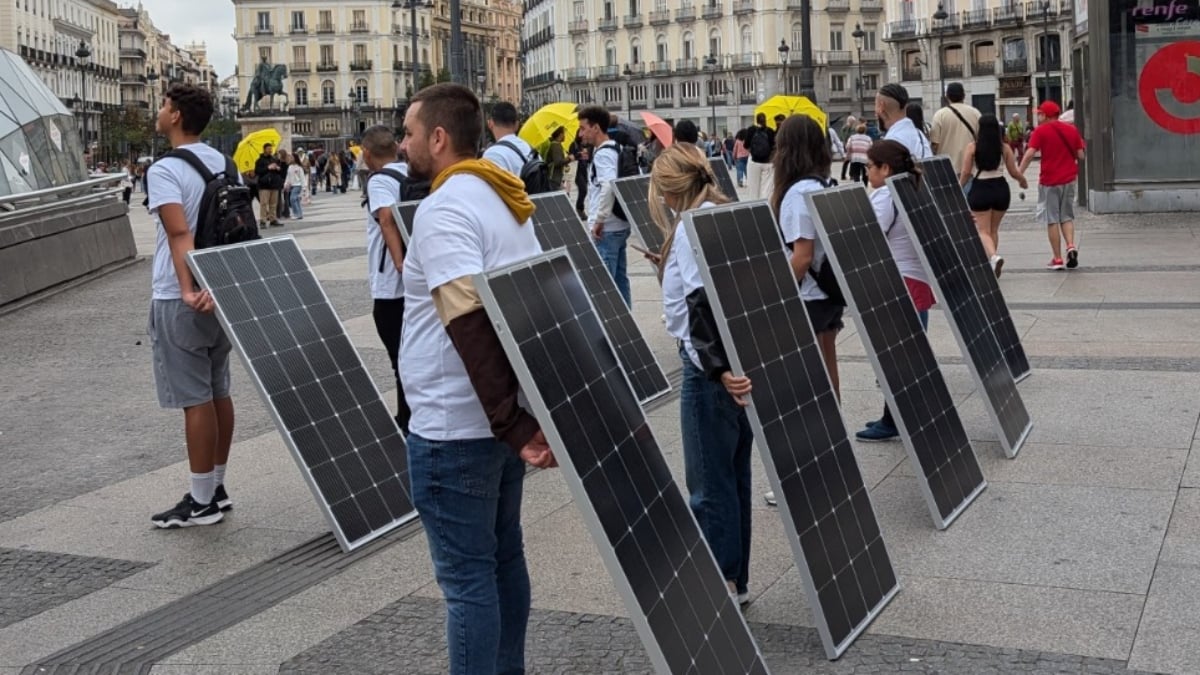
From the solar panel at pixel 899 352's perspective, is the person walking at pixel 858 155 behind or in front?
behind

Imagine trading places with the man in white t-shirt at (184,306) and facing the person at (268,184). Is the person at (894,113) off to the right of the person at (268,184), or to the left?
right
